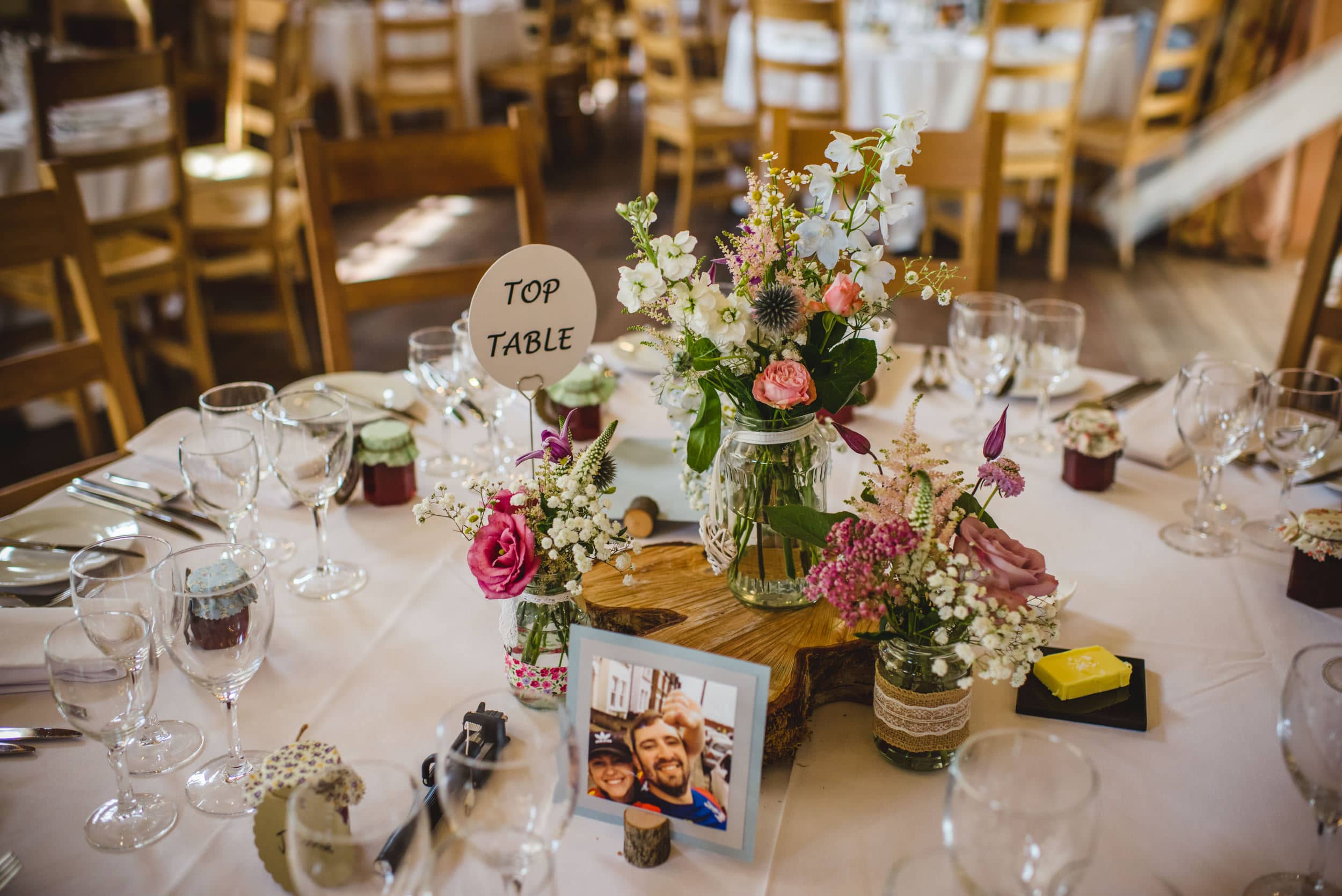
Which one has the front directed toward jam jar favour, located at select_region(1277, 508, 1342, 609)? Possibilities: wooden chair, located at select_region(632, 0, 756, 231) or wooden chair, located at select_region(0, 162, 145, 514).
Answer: wooden chair, located at select_region(0, 162, 145, 514)

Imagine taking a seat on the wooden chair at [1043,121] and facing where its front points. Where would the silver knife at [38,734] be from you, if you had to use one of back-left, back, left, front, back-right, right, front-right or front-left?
back-left

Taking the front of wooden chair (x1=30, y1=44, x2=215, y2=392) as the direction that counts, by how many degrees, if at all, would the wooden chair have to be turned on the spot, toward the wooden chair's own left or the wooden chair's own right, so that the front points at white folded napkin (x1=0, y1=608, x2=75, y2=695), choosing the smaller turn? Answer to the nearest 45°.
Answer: approximately 135° to the wooden chair's own left

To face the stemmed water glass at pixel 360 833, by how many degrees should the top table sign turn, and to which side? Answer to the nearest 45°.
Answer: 0° — it already faces it

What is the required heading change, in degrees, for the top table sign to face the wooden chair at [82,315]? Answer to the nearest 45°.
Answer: approximately 135° to its right

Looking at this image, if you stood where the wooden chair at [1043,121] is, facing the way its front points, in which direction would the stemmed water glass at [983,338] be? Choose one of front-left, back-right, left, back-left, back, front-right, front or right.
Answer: back-left

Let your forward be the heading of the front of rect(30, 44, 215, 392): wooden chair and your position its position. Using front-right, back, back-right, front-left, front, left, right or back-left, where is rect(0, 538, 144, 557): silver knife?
back-left

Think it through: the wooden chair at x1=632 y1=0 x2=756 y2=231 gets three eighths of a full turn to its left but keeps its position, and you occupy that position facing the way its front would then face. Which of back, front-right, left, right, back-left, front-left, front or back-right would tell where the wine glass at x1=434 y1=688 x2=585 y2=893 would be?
left
